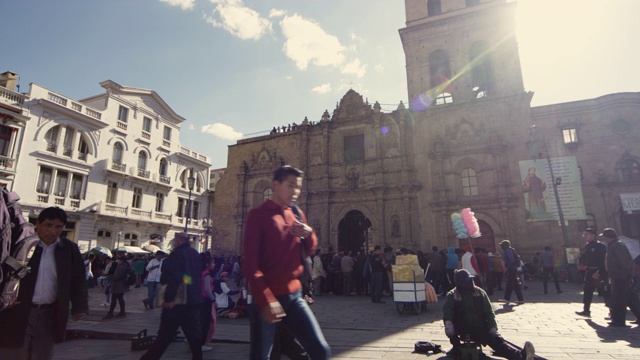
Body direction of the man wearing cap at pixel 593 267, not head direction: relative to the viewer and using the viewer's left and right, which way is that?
facing to the left of the viewer

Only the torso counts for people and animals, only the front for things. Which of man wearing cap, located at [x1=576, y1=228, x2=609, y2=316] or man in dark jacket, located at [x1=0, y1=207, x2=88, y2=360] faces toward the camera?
the man in dark jacket

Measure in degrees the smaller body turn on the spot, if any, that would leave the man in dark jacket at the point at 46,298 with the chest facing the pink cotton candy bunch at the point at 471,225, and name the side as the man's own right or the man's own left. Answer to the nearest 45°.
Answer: approximately 90° to the man's own left

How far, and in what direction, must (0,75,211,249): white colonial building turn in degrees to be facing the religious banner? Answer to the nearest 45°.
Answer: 0° — it already faces it

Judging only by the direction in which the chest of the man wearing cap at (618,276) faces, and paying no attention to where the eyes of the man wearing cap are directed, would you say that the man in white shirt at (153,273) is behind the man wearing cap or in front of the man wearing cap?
in front

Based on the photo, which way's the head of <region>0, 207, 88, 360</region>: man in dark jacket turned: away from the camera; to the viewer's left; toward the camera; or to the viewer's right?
toward the camera

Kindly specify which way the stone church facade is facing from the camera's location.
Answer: facing the viewer and to the left of the viewer

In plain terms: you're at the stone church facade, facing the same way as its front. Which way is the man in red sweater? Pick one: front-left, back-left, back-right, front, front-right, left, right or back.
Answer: front-left

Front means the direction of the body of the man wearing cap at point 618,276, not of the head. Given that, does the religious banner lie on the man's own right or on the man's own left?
on the man's own right

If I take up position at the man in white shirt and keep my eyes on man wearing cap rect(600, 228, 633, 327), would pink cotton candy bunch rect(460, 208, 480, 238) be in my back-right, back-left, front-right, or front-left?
front-left

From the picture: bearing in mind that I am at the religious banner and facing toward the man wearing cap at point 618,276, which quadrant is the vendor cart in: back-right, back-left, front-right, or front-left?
front-right

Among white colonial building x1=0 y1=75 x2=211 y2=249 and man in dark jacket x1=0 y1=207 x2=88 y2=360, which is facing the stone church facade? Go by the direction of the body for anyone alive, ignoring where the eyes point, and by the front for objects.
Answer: the white colonial building
